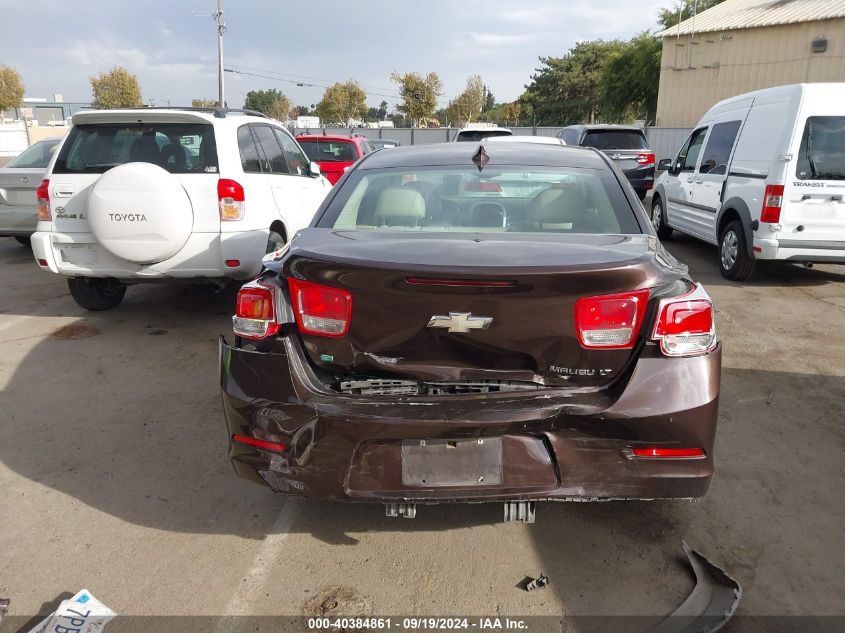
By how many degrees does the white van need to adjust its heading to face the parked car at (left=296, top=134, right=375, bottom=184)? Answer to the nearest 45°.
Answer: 0° — it already faces it

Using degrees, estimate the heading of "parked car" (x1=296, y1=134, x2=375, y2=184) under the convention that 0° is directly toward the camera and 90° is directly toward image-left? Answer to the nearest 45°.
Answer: approximately 225°

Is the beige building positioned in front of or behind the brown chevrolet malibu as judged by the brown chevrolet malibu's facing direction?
in front

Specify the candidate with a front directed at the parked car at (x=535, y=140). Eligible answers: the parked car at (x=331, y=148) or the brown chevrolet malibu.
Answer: the brown chevrolet malibu

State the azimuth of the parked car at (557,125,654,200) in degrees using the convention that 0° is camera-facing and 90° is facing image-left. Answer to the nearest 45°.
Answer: approximately 135°

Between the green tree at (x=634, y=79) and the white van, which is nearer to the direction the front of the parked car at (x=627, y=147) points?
the green tree

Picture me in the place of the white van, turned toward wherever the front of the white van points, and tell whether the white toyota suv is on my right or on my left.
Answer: on my left

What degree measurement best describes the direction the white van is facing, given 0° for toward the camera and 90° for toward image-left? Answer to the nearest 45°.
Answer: approximately 135°

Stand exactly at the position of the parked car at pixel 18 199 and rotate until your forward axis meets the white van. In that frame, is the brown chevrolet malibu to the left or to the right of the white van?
right

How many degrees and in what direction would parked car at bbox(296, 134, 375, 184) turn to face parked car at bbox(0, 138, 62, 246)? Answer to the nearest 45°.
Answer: approximately 180°

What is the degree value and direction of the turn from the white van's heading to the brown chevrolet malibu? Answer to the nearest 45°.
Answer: approximately 135° to its left

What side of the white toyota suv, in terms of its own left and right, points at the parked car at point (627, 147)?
front

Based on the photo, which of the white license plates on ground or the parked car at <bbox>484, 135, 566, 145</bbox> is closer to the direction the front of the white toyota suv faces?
the parked car

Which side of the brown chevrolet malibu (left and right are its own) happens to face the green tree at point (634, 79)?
front

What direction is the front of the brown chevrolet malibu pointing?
away from the camera

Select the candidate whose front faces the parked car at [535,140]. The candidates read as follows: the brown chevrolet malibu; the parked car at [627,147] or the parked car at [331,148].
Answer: the brown chevrolet malibu
